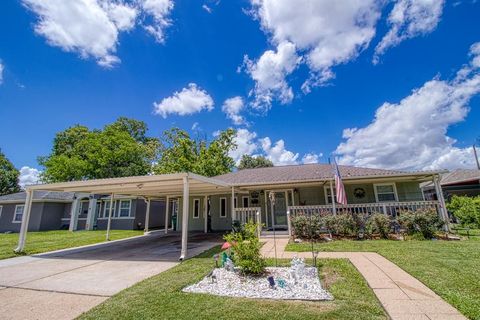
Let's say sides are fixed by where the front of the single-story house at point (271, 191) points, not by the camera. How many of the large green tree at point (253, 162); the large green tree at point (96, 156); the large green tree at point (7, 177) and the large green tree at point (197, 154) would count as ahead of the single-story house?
0

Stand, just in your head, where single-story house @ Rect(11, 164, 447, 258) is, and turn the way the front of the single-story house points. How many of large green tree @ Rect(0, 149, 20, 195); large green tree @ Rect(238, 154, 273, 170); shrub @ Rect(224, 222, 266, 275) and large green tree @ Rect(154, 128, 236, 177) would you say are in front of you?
1

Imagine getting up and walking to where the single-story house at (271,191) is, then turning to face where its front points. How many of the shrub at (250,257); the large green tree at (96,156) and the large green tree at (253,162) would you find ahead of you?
1

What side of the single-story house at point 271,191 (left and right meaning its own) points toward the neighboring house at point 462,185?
left

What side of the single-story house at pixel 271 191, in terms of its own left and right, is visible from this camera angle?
front

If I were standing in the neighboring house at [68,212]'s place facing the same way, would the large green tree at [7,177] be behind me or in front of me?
behind

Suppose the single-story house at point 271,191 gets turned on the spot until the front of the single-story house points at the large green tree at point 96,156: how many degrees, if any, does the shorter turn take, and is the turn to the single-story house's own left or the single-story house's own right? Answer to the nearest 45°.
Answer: approximately 135° to the single-story house's own right

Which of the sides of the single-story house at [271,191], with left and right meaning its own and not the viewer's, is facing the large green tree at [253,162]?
back

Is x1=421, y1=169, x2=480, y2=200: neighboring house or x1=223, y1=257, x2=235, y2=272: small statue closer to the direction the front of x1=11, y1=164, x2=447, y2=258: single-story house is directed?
the small statue

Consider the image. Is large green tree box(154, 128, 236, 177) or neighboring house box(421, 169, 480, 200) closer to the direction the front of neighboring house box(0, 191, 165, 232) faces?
the neighboring house

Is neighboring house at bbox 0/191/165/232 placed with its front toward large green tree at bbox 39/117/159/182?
no

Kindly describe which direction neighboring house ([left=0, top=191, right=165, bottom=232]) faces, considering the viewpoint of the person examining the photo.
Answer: facing the viewer

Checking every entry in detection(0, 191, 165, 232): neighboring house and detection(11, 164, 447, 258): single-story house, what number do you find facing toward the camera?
2

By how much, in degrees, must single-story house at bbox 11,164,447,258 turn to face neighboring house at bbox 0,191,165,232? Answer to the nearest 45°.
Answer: approximately 135° to its right

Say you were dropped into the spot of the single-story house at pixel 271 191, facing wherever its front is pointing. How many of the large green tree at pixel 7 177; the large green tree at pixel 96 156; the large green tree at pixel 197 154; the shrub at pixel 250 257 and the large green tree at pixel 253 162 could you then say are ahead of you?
1

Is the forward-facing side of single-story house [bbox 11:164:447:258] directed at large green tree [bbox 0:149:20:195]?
no

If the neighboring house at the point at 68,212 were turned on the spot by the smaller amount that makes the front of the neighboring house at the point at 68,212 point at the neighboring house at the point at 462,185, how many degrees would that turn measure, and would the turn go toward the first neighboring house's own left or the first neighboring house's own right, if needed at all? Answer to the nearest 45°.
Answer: approximately 45° to the first neighboring house's own left

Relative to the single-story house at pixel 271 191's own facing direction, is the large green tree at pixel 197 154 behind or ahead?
behind

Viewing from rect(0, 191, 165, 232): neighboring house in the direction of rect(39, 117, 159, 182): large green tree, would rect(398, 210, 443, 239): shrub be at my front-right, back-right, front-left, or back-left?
back-right
